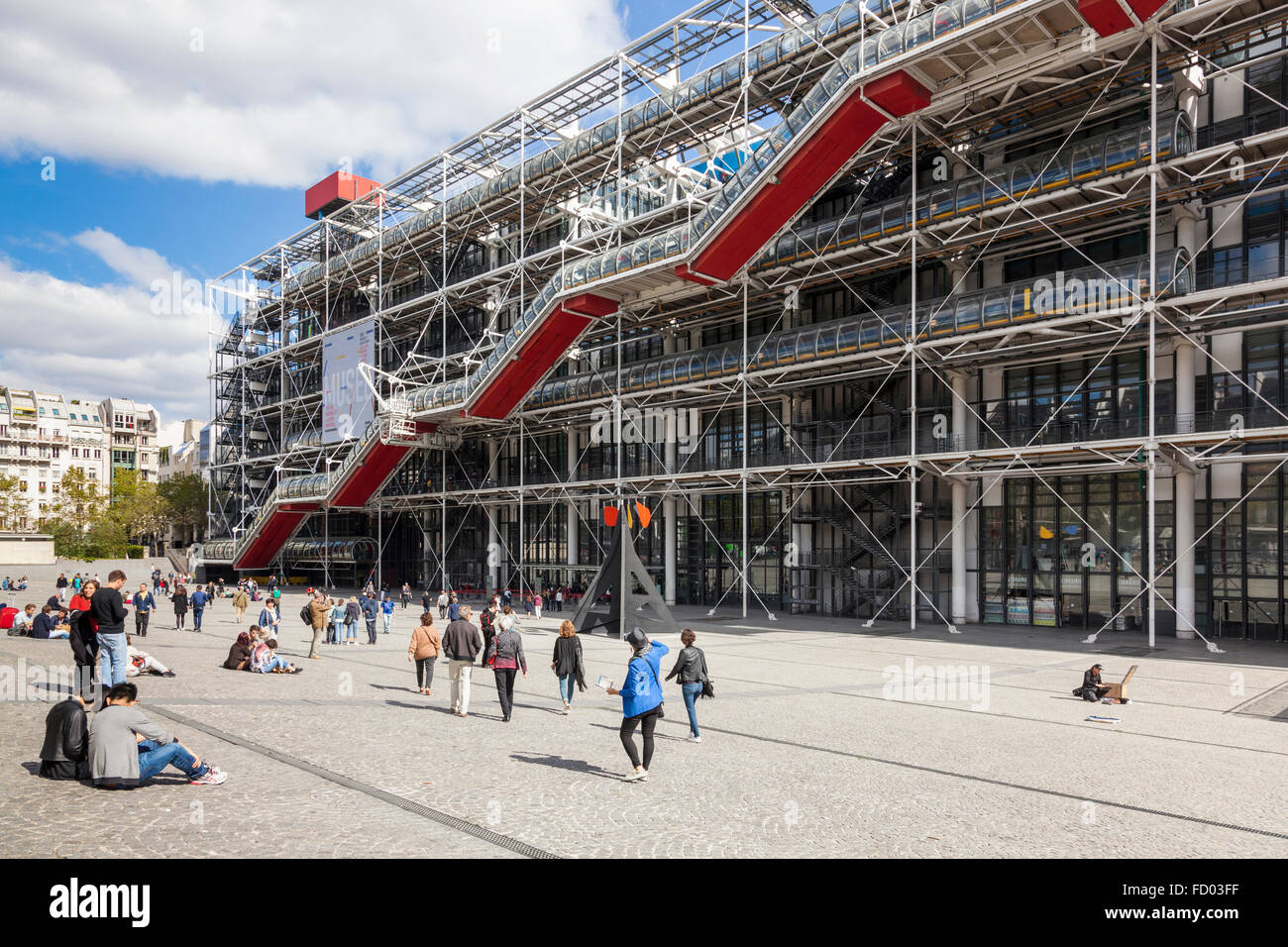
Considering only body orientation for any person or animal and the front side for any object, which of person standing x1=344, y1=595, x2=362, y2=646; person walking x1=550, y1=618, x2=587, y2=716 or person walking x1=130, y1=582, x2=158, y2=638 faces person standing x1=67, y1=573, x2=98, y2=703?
person walking x1=130, y1=582, x2=158, y2=638

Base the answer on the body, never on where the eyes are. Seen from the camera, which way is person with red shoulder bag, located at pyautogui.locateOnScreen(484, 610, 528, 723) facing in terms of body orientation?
away from the camera

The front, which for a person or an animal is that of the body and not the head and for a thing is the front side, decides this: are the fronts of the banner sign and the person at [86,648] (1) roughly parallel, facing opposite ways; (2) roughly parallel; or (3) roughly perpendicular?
roughly perpendicular

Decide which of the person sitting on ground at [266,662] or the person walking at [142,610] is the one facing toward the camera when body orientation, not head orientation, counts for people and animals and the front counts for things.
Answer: the person walking

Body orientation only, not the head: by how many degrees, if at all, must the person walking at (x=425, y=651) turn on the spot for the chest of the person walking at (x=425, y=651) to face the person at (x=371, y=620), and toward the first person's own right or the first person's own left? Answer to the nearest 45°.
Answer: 0° — they already face them

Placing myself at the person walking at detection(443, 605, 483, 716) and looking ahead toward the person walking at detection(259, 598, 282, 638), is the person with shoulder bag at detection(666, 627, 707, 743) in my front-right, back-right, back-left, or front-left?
back-right

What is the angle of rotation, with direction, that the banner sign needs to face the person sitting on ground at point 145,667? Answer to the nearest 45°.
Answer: approximately 45° to its left

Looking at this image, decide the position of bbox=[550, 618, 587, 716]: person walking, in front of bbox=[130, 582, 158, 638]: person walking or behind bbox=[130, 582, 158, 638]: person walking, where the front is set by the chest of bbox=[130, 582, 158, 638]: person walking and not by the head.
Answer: in front

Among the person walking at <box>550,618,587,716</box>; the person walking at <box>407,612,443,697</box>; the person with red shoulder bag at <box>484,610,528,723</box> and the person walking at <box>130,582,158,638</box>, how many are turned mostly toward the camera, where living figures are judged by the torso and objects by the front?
1

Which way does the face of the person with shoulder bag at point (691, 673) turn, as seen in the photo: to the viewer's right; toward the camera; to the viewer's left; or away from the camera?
away from the camera

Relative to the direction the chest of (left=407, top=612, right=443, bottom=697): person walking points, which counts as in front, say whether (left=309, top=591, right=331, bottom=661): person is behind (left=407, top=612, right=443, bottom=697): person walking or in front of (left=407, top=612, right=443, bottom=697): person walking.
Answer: in front
